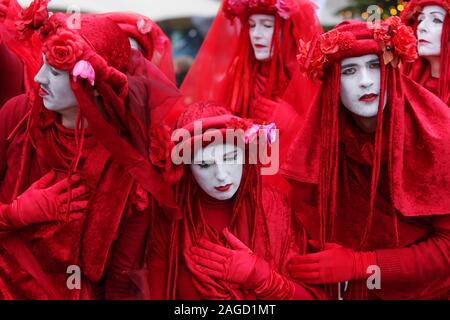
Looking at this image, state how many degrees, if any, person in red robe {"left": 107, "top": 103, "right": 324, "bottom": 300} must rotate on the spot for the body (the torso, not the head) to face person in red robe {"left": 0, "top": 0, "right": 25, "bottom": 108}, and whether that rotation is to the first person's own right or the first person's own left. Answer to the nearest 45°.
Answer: approximately 135° to the first person's own right

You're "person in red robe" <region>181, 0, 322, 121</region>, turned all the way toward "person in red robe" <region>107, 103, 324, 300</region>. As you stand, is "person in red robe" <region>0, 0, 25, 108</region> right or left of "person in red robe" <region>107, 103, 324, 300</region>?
right

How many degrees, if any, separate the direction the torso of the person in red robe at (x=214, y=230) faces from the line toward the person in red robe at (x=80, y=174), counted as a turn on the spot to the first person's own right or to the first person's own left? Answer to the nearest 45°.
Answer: approximately 90° to the first person's own right

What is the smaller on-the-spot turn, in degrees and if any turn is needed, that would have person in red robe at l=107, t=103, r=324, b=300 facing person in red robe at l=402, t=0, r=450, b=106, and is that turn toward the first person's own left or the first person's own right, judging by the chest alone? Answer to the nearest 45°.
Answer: approximately 135° to the first person's own left

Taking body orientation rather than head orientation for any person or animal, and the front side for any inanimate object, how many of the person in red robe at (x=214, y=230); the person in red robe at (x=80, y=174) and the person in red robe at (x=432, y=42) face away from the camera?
0

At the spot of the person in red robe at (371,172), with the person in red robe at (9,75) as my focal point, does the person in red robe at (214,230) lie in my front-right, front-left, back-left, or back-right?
front-left

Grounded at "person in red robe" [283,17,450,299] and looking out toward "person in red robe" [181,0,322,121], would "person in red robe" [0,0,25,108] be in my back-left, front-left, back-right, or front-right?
front-left

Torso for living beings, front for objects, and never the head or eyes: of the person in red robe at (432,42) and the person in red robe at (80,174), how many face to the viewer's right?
0

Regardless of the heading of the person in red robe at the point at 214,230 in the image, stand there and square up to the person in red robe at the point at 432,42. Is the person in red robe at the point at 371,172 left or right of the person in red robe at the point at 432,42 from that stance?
right

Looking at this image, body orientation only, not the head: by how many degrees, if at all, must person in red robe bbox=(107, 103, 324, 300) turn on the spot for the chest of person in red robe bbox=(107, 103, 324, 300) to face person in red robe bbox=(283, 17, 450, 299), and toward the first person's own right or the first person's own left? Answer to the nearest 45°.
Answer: approximately 90° to the first person's own left

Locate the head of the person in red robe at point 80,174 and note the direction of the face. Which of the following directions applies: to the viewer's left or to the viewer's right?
to the viewer's left

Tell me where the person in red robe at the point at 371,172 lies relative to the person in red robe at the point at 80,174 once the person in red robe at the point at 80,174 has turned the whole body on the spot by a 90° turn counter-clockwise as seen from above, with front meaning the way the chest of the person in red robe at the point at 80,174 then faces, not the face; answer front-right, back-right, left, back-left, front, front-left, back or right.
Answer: front-left

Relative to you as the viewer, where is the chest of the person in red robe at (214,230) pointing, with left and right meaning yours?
facing the viewer

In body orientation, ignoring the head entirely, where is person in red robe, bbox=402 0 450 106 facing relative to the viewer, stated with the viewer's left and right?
facing the viewer and to the left of the viewer

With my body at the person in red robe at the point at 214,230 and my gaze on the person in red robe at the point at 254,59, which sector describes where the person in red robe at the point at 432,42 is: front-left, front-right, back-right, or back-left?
front-right
